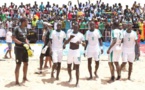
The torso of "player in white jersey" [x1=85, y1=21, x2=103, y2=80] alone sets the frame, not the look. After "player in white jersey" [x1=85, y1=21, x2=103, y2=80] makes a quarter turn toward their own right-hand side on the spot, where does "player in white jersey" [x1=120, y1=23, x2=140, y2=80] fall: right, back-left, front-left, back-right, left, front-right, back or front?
back

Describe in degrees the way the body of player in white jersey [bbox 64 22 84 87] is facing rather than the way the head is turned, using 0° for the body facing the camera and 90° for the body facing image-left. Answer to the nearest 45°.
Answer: approximately 0°

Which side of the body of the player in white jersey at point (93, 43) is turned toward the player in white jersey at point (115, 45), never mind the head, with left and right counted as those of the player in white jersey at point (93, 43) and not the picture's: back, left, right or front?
left

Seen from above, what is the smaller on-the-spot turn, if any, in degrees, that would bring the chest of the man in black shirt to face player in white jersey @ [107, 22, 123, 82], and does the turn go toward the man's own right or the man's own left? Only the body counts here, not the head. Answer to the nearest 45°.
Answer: approximately 45° to the man's own left

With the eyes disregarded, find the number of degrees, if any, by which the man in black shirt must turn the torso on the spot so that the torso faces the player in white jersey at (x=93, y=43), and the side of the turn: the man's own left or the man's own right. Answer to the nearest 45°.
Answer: approximately 45° to the man's own left

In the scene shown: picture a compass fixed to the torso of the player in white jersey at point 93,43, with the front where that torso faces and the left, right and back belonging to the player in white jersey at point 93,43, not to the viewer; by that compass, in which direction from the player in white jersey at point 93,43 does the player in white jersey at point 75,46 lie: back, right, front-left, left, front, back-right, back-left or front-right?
front-right

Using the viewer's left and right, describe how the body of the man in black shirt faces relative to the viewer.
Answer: facing the viewer and to the right of the viewer

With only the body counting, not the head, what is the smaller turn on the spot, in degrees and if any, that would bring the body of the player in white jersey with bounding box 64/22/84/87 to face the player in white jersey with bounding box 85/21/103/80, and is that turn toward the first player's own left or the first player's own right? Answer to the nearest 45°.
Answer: approximately 135° to the first player's own left

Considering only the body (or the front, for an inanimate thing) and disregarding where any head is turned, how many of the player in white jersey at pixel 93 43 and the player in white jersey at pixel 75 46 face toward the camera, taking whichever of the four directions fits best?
2

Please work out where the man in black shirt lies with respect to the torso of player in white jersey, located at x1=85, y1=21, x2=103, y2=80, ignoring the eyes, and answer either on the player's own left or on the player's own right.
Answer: on the player's own right

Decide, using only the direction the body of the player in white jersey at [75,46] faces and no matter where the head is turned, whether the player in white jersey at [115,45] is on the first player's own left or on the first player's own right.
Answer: on the first player's own left
